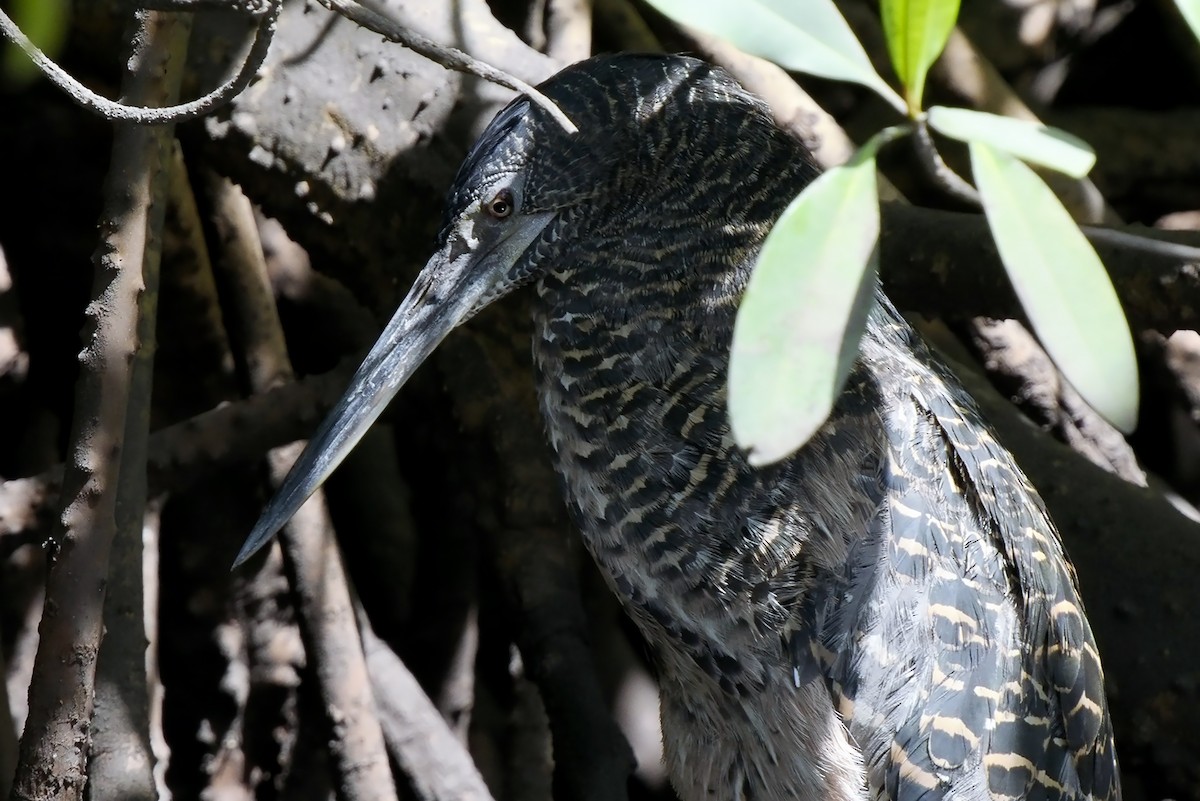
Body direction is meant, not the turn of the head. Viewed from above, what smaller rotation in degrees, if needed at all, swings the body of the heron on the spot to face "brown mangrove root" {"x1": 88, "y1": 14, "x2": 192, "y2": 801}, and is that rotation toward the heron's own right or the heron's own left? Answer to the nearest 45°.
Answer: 0° — it already faces it

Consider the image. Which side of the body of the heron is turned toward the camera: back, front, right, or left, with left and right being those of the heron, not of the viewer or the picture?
left

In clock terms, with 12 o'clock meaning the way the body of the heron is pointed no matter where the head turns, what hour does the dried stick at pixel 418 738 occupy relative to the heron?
The dried stick is roughly at 1 o'clock from the heron.

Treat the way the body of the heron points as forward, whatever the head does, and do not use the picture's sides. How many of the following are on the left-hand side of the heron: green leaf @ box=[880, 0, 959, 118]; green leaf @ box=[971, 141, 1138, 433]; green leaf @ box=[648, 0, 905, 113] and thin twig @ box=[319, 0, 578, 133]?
4

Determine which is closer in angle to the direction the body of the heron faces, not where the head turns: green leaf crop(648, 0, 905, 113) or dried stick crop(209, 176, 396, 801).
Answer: the dried stick

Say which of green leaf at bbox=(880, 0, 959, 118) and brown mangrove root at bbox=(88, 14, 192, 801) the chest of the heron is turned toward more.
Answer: the brown mangrove root

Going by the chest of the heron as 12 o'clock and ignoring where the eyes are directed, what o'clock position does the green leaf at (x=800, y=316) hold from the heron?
The green leaf is roughly at 9 o'clock from the heron.

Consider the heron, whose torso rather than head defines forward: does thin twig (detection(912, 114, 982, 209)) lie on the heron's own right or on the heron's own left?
on the heron's own left
